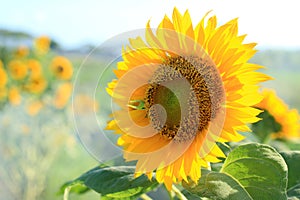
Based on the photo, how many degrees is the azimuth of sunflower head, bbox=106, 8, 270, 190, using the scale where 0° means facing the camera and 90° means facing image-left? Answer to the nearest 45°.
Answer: approximately 45°

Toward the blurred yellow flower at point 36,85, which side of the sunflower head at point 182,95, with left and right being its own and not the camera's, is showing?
right
